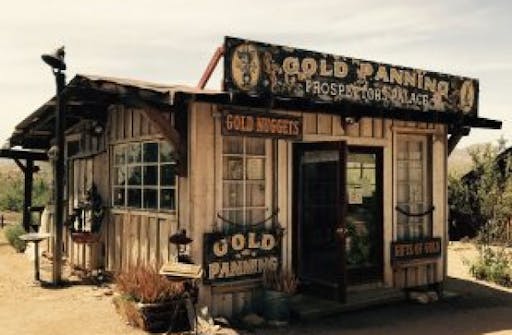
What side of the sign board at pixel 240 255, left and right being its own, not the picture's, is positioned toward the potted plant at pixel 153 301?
right

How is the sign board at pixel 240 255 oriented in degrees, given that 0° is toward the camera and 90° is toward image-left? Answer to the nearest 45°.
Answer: approximately 315°

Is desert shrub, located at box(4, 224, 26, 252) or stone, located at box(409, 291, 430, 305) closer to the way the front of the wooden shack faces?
the stone

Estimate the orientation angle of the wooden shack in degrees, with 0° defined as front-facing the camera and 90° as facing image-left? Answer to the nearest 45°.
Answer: approximately 315°

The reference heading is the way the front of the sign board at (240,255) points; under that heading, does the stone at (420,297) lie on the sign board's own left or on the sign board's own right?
on the sign board's own left

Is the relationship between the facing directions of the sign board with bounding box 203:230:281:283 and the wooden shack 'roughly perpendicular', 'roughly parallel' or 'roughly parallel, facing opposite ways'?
roughly parallel

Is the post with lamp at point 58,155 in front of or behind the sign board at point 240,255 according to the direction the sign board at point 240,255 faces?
behind

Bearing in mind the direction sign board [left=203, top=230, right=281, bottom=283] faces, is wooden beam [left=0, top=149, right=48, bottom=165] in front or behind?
behind
